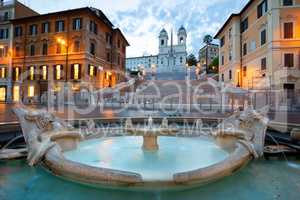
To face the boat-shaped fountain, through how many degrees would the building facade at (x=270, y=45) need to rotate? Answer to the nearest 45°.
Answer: approximately 45° to its left

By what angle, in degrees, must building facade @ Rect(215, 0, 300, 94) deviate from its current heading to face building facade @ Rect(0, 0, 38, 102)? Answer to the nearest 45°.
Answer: approximately 45° to its right

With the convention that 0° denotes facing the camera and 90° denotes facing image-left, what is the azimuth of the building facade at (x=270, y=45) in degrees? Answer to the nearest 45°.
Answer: approximately 45°
